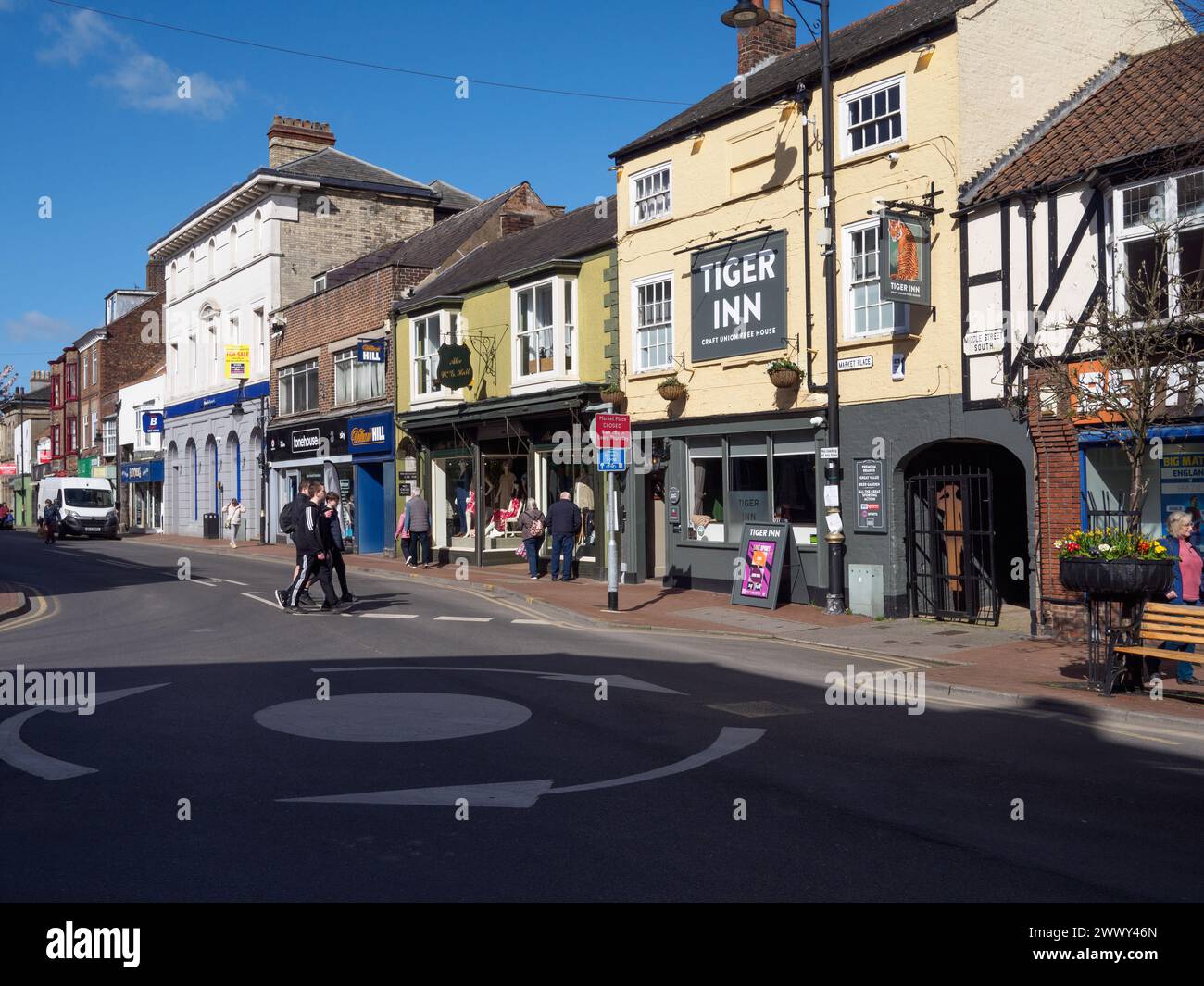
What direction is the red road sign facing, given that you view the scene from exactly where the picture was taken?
facing the viewer

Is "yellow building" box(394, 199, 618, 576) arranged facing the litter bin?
no

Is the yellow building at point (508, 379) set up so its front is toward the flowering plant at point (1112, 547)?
no

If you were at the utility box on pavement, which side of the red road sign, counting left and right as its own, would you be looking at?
left

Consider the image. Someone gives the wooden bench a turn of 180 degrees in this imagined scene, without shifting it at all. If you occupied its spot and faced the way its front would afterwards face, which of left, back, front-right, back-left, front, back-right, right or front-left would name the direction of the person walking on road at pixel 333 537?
back-left

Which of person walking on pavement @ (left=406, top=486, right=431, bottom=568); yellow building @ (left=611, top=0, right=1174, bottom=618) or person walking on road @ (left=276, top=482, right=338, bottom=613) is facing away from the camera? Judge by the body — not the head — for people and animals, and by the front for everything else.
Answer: person walking on pavement @ (left=406, top=486, right=431, bottom=568)

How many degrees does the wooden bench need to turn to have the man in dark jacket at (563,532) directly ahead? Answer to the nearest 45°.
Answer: approximately 90° to its right

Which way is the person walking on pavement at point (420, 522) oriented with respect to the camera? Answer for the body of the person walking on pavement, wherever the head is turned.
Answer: away from the camera

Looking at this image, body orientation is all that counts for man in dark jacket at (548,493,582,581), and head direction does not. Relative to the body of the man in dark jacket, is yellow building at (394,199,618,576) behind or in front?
in front

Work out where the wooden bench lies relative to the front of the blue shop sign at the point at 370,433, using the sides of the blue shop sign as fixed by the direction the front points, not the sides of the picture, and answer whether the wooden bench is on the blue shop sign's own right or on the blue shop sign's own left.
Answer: on the blue shop sign's own left

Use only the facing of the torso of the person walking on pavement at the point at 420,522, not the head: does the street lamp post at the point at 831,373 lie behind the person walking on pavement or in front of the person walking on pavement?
behind

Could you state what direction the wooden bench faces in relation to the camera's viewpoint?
facing the viewer and to the left of the viewer

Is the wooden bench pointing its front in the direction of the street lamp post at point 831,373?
no

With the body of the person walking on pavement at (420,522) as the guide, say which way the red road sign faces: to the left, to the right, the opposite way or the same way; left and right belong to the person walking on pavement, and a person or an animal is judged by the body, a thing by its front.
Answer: the opposite way

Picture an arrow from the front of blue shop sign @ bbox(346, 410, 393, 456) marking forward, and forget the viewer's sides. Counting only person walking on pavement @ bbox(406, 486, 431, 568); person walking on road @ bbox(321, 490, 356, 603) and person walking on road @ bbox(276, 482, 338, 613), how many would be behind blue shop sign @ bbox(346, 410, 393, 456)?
0
